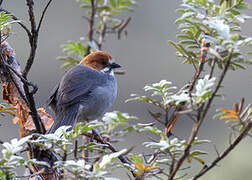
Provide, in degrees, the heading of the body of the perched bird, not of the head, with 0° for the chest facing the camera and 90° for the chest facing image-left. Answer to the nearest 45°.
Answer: approximately 270°
